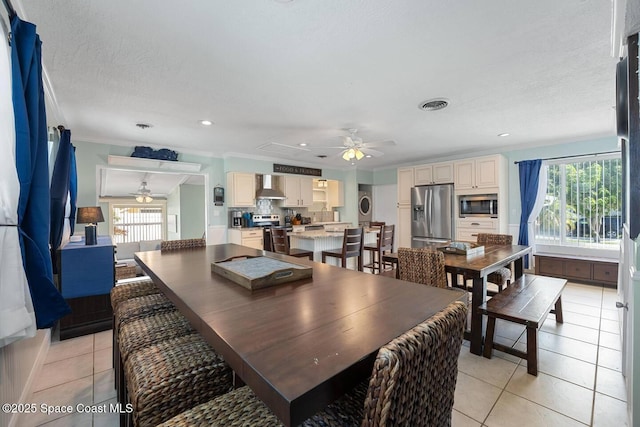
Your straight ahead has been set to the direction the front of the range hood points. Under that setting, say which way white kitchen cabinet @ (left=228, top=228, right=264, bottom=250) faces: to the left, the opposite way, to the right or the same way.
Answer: the same way

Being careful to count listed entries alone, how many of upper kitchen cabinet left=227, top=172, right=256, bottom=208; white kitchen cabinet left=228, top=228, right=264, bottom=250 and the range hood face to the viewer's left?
0

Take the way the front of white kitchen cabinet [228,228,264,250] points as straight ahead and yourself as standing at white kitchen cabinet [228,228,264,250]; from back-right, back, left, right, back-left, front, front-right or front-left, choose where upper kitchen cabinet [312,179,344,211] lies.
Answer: left

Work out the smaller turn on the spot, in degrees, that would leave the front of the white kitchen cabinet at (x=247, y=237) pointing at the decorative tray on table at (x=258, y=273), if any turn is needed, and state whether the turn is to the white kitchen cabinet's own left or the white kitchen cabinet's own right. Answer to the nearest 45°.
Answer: approximately 45° to the white kitchen cabinet's own right

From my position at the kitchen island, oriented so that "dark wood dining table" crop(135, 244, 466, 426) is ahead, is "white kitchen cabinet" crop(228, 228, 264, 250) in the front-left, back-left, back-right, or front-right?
back-right

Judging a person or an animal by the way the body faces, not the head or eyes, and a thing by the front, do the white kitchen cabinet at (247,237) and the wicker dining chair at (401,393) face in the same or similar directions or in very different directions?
very different directions

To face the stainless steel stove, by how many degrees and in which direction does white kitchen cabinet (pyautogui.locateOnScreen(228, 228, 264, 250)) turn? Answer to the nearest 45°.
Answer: approximately 90° to its left

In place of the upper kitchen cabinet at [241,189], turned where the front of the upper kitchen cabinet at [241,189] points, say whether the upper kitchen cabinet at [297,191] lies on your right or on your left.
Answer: on your left

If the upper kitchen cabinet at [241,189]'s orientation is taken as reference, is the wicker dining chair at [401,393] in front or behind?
in front

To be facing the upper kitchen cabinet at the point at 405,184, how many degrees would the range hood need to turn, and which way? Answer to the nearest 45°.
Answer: approximately 45° to its left

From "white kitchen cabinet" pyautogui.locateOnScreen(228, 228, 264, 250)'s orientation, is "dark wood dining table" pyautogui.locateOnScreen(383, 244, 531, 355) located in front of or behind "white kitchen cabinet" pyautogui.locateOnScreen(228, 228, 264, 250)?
in front

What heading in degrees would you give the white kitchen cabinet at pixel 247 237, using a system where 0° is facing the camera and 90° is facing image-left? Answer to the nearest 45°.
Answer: approximately 315°

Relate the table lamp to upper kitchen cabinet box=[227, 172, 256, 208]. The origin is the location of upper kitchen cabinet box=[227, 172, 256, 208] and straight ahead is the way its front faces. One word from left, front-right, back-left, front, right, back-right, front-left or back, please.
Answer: right

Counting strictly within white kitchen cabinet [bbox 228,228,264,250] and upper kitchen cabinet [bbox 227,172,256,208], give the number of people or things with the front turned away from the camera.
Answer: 0

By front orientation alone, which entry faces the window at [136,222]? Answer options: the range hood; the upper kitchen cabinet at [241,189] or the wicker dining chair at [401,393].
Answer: the wicker dining chair

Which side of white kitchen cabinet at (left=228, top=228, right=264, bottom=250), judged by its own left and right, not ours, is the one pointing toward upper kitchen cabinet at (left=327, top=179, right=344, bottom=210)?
left
